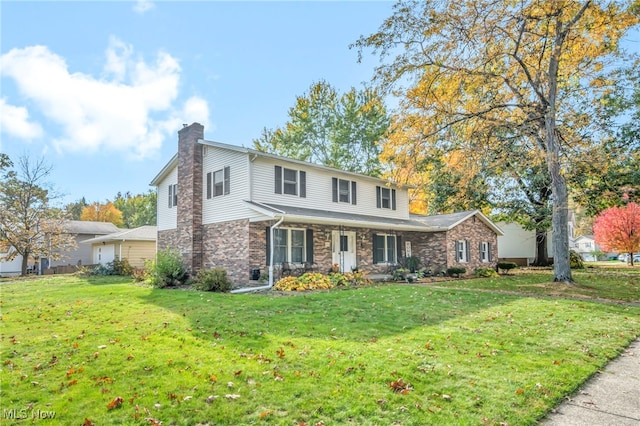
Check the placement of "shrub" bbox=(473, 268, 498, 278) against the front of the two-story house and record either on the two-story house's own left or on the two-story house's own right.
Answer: on the two-story house's own left

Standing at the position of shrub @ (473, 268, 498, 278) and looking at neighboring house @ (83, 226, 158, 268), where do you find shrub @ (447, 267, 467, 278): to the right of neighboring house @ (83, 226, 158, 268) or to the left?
left

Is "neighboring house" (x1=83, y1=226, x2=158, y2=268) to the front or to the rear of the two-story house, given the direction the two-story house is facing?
to the rear

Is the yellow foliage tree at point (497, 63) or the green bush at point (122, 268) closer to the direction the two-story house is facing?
the yellow foliage tree

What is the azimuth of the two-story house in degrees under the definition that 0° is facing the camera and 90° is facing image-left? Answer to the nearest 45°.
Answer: approximately 315°

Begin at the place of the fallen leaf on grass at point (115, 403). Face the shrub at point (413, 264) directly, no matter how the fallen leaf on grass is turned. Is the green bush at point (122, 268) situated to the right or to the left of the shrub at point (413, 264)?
left

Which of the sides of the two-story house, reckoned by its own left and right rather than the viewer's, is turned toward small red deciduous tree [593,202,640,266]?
left

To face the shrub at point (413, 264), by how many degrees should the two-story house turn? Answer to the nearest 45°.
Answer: approximately 90° to its left

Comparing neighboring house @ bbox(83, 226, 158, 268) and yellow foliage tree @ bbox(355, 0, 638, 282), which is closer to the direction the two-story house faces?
the yellow foliage tree

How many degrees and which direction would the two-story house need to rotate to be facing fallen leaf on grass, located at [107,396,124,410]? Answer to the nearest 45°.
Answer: approximately 45° to its right

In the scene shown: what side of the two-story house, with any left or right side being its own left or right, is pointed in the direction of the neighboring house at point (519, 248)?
left
